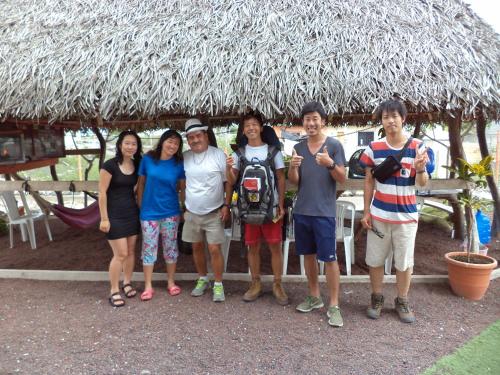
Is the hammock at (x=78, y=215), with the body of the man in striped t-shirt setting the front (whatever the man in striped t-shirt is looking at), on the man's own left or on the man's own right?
on the man's own right

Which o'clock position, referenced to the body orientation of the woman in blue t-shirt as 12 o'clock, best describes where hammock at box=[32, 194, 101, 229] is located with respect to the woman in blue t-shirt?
The hammock is roughly at 5 o'clock from the woman in blue t-shirt.

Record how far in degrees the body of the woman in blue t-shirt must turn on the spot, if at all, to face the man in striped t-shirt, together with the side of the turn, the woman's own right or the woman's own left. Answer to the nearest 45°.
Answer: approximately 45° to the woman's own left

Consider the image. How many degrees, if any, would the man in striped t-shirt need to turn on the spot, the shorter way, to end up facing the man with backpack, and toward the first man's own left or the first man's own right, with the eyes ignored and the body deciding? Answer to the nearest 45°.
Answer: approximately 90° to the first man's own right

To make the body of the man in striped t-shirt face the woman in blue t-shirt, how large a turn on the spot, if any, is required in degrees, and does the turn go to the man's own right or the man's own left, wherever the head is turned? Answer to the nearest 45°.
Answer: approximately 90° to the man's own right

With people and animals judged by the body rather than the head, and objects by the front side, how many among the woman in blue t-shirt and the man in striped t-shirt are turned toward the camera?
2

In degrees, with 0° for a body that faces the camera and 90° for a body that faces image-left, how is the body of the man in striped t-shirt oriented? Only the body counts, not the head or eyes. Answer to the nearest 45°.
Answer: approximately 0°

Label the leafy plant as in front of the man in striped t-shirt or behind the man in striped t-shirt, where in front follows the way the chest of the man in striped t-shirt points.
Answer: behind
